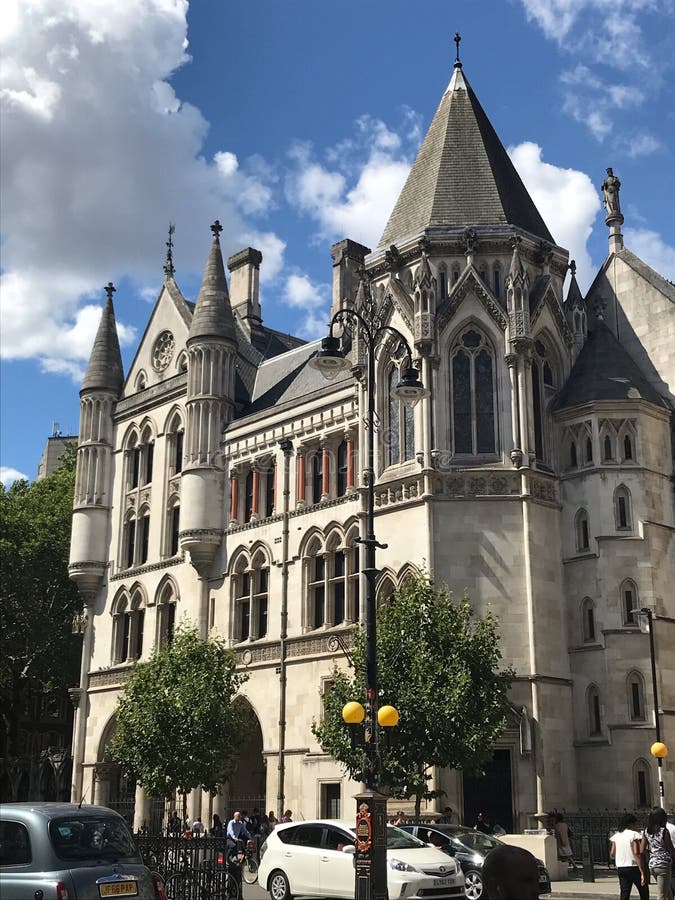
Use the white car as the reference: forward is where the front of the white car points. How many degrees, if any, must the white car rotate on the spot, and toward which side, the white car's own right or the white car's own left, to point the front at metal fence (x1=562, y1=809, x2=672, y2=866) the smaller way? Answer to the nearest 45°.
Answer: approximately 90° to the white car's own left

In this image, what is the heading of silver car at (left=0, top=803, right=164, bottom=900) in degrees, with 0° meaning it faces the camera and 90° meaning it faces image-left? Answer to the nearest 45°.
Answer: approximately 135°

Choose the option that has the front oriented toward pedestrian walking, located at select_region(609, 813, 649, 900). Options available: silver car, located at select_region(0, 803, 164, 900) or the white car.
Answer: the white car

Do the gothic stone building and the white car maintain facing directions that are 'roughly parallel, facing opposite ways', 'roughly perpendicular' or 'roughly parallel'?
roughly perpendicular

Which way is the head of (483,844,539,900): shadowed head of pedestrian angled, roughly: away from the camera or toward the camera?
away from the camera

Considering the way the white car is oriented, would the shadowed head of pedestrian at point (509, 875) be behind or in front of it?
in front

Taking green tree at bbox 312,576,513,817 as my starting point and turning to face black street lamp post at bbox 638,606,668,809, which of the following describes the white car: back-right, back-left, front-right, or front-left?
back-right

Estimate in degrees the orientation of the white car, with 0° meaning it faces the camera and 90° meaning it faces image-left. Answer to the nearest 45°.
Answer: approximately 315°

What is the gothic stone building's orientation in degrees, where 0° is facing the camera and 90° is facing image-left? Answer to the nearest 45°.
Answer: approximately 45°

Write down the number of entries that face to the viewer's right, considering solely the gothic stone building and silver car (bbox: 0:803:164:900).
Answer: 0

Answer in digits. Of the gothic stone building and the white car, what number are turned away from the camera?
0
